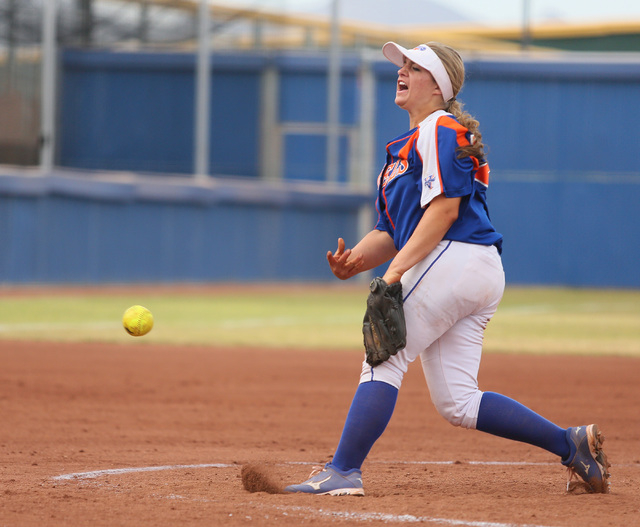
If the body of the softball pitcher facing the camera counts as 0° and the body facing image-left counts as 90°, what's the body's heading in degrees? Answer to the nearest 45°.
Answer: approximately 90°

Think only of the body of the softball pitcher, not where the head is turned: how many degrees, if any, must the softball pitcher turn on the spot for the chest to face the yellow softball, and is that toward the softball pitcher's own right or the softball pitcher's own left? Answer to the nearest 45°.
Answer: approximately 45° to the softball pitcher's own right
